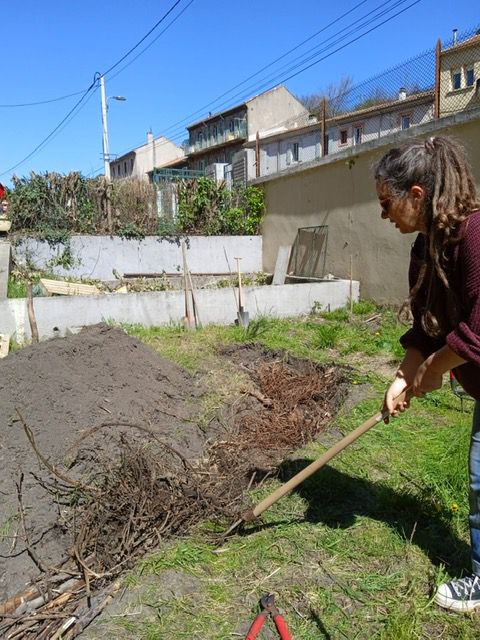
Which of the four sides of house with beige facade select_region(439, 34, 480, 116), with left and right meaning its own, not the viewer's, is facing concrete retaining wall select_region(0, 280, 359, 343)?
front

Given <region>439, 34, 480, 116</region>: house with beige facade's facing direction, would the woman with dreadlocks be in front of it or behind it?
in front

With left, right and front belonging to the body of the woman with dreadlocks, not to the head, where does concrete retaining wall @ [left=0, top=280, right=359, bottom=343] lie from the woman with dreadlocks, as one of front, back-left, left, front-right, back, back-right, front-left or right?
front-right

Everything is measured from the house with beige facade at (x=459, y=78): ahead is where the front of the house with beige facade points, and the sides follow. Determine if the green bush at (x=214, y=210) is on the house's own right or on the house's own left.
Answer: on the house's own right

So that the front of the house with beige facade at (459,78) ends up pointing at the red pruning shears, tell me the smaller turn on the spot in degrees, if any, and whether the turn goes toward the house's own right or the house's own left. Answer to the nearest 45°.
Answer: approximately 45° to the house's own left

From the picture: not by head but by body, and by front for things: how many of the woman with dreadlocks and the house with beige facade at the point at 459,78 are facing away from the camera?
0

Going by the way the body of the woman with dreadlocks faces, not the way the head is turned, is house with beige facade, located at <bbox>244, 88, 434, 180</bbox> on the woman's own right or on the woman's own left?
on the woman's own right

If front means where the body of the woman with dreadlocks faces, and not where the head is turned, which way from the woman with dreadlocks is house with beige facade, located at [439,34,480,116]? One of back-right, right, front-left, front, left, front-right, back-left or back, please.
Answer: right

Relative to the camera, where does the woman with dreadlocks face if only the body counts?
to the viewer's left

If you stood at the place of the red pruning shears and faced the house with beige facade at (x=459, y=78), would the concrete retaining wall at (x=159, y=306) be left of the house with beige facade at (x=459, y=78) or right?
left

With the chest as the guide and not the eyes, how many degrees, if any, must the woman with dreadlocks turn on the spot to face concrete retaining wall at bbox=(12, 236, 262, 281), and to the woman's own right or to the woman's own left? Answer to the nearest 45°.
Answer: approximately 45° to the woman's own right

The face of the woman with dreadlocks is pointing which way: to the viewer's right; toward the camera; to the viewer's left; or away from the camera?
to the viewer's left

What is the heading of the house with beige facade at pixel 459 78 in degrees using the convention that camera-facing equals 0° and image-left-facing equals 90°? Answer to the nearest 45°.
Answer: approximately 45°

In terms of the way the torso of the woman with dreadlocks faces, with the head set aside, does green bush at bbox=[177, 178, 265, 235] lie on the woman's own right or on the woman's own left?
on the woman's own right
